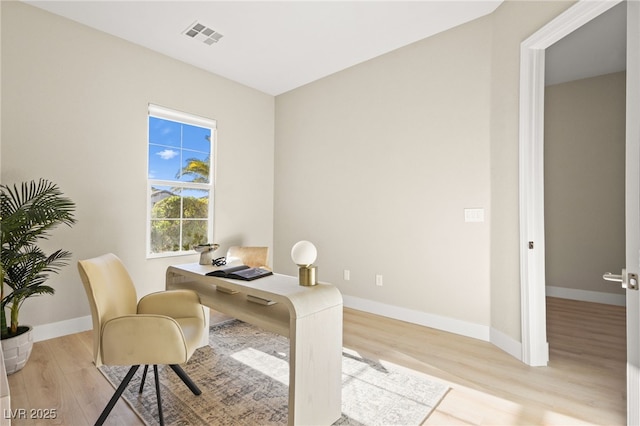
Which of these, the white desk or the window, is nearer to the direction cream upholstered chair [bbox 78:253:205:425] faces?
the white desk

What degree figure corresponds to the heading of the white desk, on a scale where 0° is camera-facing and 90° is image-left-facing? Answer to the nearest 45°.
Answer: approximately 45°

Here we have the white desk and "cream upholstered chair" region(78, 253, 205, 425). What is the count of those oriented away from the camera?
0

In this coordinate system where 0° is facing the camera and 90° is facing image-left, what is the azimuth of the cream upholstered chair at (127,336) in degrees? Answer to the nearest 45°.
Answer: approximately 315°

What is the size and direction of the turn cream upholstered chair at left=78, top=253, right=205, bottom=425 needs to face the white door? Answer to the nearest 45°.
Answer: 0° — it already faces it

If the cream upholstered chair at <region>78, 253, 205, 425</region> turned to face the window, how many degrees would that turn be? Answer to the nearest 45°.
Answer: approximately 135° to its left

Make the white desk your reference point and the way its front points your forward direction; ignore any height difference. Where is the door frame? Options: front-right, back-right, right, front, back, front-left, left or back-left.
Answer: back-left

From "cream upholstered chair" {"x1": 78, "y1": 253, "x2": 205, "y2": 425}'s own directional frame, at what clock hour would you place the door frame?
The door frame is roughly at 11 o'clock from the cream upholstered chair.

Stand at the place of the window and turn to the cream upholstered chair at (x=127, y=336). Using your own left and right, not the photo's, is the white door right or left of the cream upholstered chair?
left
